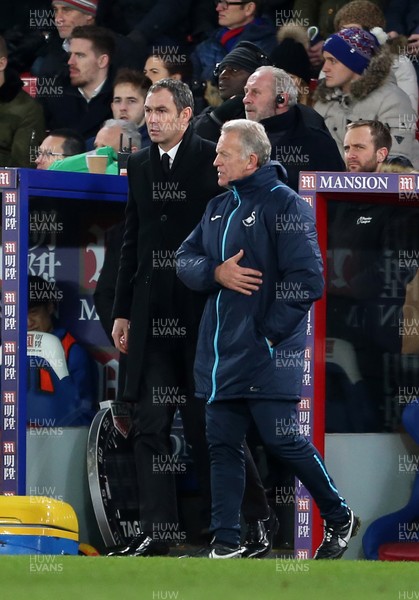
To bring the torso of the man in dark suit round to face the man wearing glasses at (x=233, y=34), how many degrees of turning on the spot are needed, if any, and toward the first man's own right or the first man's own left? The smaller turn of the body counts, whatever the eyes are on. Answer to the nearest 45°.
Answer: approximately 135° to the first man's own right

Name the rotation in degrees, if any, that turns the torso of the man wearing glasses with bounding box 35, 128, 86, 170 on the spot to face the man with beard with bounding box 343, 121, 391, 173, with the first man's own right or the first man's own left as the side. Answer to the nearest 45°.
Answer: approximately 90° to the first man's own left

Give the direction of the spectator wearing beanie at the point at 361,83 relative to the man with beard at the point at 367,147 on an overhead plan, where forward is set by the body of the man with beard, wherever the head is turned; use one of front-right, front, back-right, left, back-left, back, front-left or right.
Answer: back-right

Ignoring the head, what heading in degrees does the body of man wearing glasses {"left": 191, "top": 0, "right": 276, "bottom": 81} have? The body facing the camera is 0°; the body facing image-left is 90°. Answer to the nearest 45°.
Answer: approximately 45°

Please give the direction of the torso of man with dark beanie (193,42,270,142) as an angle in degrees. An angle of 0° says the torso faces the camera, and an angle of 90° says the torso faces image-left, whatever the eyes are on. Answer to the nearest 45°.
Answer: approximately 45°
